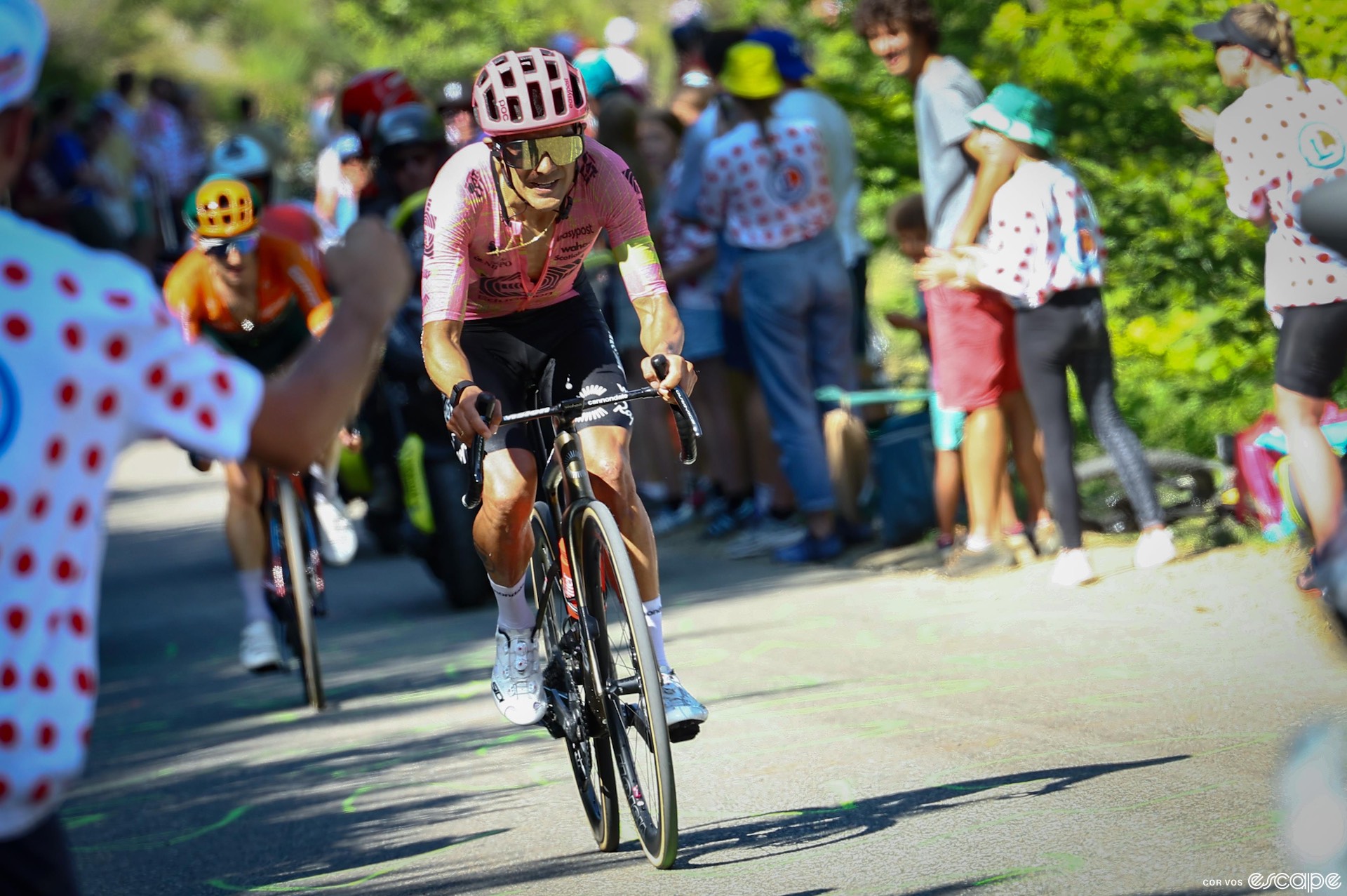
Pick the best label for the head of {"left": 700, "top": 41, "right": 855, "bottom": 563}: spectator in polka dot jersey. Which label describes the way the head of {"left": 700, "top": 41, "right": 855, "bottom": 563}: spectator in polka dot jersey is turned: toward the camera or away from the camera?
away from the camera

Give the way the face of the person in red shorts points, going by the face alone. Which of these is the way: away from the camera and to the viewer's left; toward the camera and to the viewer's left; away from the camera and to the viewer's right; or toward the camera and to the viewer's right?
toward the camera and to the viewer's left

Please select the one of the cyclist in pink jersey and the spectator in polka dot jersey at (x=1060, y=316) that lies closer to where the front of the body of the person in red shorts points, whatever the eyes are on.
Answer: the cyclist in pink jersey

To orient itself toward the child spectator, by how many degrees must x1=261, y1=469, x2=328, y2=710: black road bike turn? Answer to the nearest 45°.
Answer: approximately 90° to its left

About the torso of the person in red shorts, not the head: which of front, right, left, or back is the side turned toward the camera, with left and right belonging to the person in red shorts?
left

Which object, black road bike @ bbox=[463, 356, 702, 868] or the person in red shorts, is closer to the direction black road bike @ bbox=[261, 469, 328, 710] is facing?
the black road bike

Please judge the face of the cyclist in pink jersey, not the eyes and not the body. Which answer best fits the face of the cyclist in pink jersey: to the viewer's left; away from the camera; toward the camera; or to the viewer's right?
toward the camera

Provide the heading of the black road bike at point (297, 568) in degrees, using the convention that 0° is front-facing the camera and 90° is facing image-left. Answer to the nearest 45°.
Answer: approximately 0°

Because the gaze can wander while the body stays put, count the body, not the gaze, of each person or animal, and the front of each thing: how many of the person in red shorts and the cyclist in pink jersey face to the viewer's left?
1

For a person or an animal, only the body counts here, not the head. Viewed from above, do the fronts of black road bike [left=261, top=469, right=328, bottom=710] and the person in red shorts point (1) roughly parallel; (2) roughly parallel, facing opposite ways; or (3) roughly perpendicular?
roughly perpendicular

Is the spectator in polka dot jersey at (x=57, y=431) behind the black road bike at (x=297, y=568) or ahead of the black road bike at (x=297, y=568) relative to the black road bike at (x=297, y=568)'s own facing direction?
ahead

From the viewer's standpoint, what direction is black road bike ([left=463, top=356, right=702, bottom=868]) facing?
toward the camera

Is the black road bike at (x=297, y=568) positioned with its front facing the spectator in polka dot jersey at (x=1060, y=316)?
no

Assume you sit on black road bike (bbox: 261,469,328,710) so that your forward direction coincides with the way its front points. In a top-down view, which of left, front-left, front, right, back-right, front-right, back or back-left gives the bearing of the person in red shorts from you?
left

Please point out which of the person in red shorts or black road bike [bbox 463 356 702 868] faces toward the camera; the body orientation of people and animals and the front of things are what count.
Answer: the black road bike

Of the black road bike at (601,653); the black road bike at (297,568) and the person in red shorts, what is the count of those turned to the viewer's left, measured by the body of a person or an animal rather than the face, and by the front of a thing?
1

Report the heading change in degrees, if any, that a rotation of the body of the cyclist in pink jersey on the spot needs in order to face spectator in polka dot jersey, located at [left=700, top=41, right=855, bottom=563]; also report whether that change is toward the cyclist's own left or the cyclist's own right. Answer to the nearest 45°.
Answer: approximately 180°
